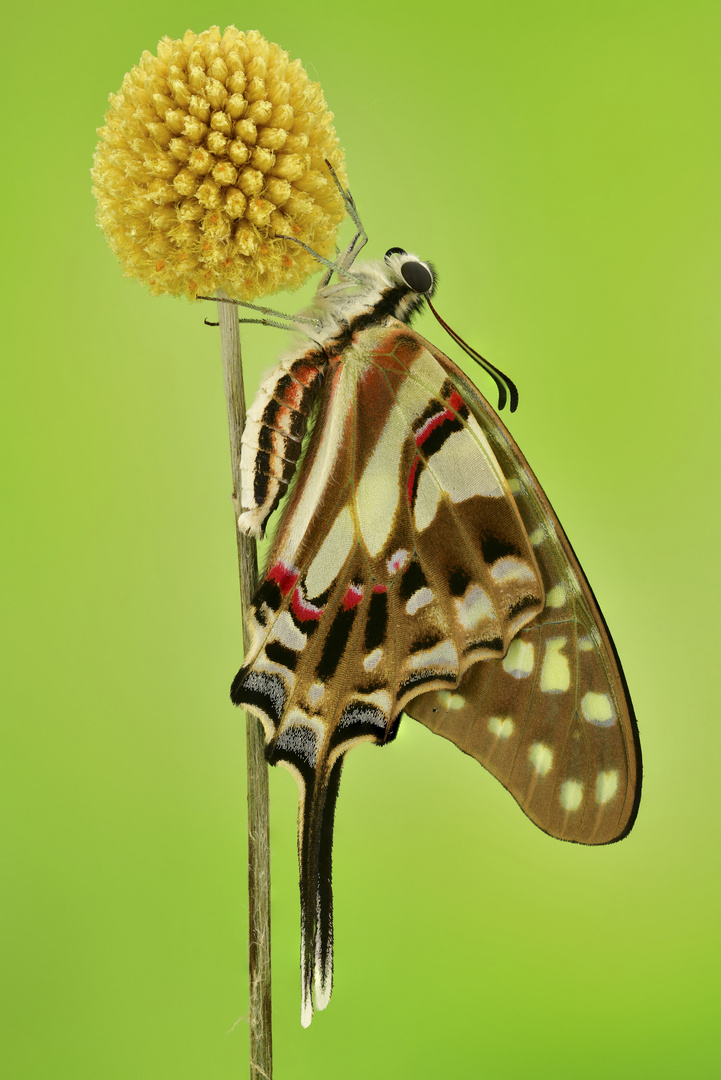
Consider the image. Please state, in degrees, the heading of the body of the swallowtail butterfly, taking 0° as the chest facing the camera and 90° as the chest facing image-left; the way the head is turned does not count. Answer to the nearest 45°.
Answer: approximately 270°
